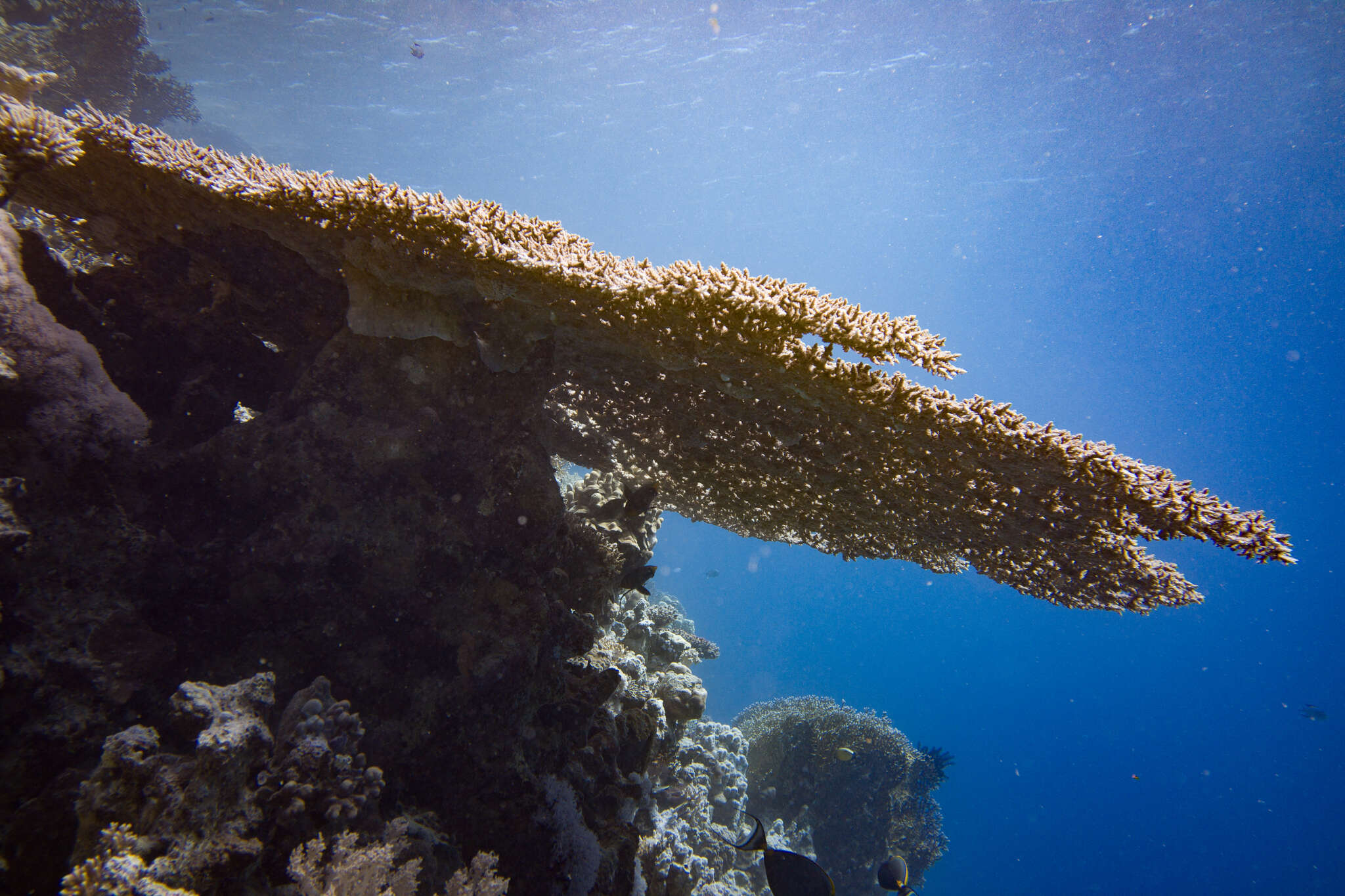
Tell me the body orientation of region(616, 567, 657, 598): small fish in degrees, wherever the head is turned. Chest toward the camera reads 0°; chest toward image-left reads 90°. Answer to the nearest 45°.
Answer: approximately 90°

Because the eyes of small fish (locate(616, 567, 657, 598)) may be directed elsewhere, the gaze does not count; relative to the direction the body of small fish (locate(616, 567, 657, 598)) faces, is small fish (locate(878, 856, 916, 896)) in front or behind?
behind
